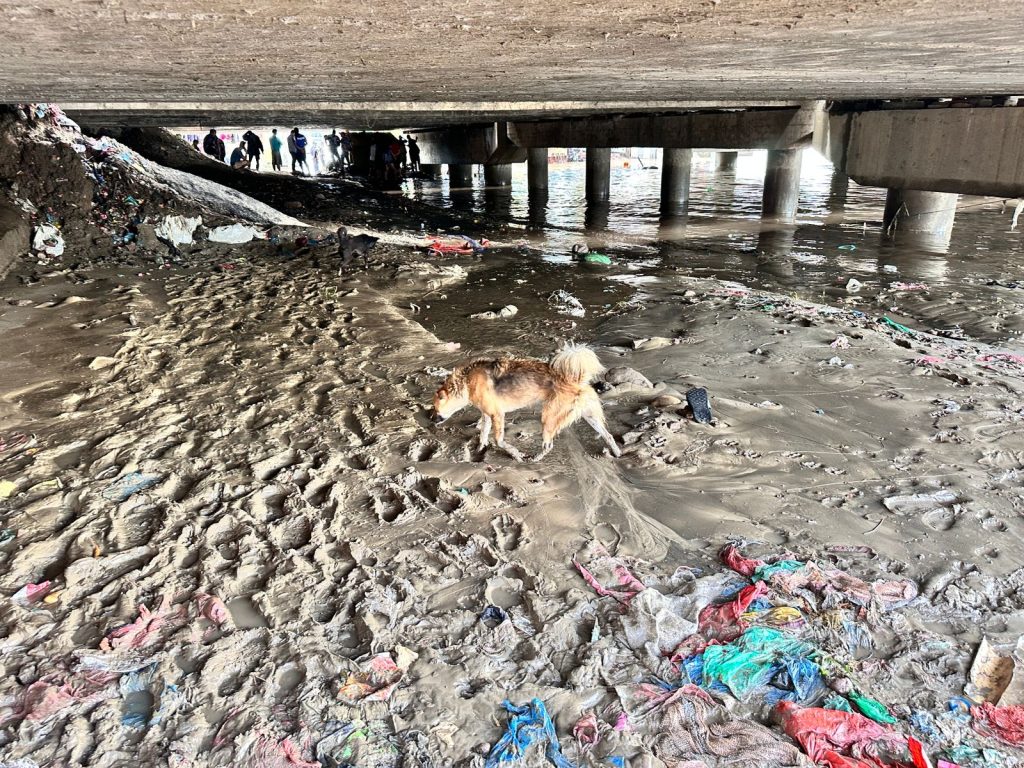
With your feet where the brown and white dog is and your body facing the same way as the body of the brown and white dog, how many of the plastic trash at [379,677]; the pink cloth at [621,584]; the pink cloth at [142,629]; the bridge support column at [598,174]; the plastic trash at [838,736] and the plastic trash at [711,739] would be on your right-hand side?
1

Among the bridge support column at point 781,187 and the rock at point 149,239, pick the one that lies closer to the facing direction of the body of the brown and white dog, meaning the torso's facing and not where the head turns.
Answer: the rock

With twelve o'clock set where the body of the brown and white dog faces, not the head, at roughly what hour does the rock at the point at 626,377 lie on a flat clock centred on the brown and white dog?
The rock is roughly at 4 o'clock from the brown and white dog.

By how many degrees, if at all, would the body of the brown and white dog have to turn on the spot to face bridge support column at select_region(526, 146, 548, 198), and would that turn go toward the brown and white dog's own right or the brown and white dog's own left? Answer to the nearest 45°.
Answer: approximately 90° to the brown and white dog's own right

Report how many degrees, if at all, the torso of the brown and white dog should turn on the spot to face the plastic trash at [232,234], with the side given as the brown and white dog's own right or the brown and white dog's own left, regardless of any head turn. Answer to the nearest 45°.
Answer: approximately 45° to the brown and white dog's own right

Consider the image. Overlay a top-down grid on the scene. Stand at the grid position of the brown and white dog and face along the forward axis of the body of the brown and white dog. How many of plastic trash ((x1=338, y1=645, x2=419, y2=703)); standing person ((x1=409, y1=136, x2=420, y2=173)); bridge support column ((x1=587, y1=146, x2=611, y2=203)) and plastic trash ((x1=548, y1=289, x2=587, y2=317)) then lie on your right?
3

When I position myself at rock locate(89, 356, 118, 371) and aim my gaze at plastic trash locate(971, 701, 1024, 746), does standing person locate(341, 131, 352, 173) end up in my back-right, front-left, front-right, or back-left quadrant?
back-left

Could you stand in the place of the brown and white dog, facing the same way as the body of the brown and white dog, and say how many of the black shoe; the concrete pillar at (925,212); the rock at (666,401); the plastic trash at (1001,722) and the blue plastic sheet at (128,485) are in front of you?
1

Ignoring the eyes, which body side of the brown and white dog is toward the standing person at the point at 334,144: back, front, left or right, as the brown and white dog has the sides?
right

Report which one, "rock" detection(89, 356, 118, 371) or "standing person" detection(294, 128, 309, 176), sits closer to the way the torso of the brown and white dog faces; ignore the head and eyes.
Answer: the rock

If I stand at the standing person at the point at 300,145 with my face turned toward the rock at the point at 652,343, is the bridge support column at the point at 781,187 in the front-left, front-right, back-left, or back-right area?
front-left

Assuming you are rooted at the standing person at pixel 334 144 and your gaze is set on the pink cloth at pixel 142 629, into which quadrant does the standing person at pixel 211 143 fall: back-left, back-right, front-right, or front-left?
front-right

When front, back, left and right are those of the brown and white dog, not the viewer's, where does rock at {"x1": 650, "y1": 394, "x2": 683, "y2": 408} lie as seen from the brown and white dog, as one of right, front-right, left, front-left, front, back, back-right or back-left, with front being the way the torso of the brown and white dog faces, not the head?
back-right

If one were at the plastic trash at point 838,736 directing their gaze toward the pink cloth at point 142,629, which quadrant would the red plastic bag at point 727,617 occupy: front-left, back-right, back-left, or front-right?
front-right

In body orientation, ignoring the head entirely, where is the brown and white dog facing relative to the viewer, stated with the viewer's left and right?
facing to the left of the viewer

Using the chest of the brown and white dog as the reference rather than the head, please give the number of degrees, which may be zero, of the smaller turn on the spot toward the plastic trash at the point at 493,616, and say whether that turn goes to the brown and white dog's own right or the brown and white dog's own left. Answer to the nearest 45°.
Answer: approximately 90° to the brown and white dog's own left
